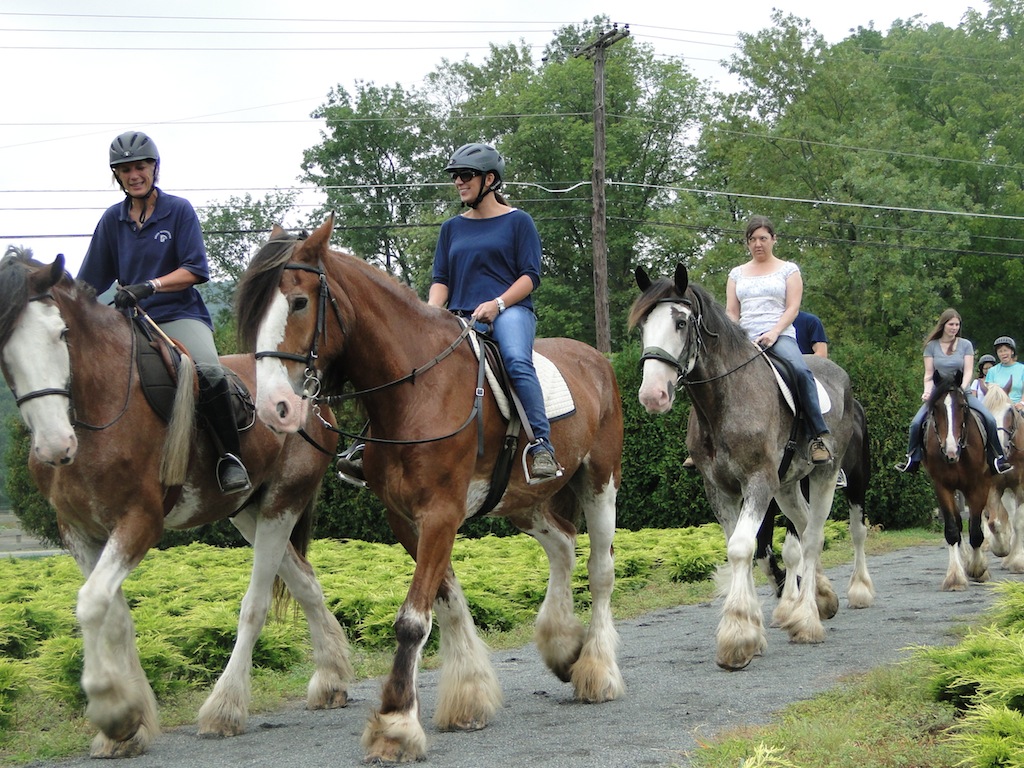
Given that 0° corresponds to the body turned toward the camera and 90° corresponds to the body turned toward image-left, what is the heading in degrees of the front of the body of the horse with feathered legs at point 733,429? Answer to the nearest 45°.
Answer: approximately 45°

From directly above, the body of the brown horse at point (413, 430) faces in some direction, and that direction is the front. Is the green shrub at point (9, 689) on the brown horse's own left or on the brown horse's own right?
on the brown horse's own right

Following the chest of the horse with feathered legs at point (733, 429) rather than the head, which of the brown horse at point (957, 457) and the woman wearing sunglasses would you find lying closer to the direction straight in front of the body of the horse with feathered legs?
the woman wearing sunglasses

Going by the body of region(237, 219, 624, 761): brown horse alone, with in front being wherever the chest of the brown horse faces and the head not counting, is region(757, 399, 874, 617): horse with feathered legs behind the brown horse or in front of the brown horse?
behind

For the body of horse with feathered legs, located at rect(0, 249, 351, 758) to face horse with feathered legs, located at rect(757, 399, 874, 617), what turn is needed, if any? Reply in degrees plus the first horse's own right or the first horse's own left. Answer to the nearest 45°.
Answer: approximately 180°

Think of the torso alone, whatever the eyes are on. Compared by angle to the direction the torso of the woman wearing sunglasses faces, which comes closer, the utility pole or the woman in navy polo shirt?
the woman in navy polo shirt

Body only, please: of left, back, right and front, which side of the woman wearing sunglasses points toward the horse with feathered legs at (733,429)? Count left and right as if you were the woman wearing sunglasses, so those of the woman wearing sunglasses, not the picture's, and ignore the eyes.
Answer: back

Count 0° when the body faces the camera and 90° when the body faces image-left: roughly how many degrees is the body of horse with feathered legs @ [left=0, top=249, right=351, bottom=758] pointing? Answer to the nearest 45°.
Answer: approximately 45°

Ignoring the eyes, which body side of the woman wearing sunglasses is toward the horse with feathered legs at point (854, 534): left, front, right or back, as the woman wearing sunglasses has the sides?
back

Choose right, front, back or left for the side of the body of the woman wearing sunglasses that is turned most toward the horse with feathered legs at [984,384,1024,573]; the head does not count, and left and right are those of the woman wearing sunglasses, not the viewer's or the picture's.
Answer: back

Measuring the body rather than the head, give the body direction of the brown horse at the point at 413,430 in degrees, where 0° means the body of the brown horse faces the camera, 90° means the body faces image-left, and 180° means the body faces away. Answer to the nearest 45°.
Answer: approximately 45°

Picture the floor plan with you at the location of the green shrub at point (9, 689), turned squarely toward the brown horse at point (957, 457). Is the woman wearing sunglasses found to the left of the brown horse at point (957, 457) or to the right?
right
